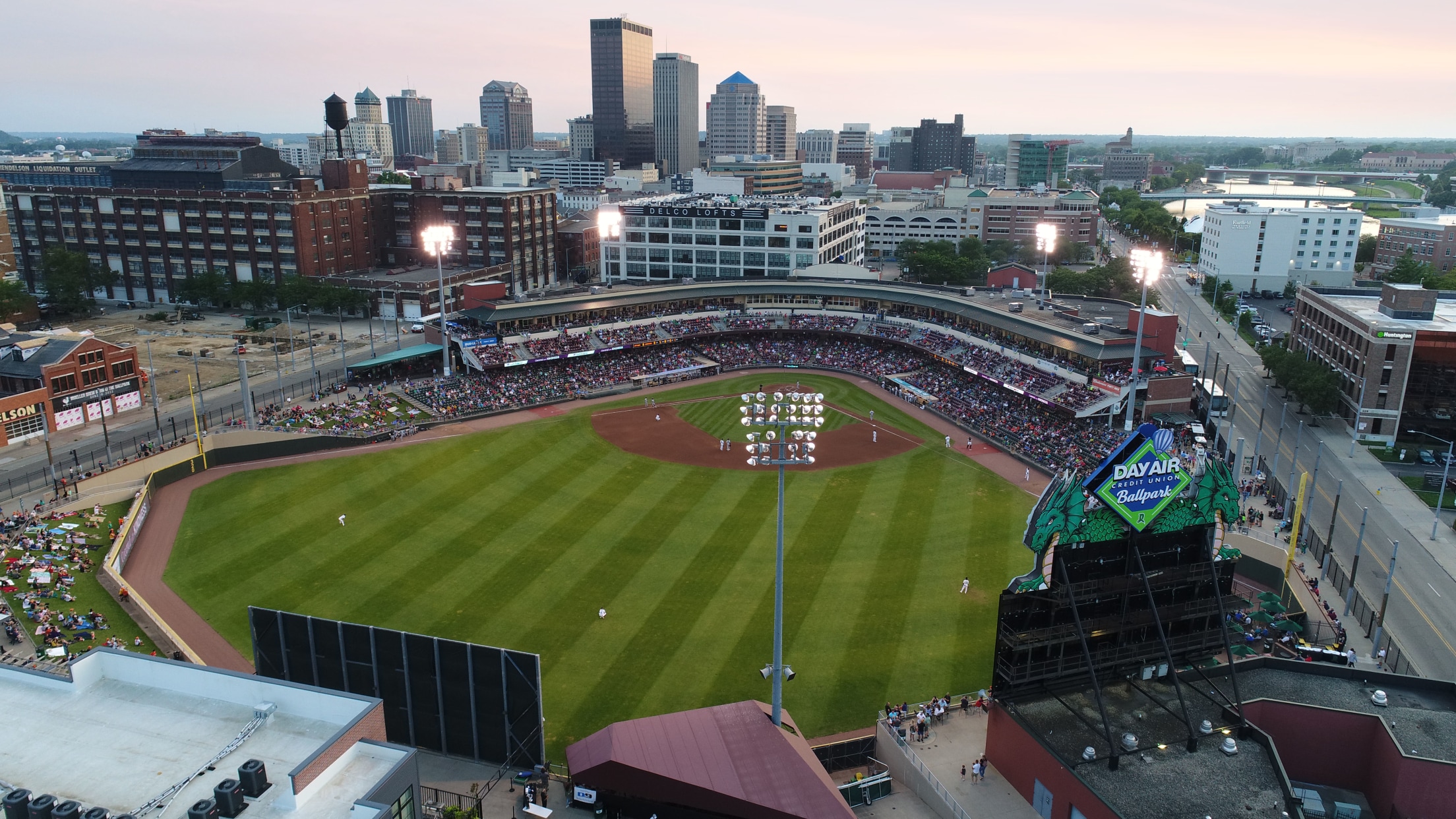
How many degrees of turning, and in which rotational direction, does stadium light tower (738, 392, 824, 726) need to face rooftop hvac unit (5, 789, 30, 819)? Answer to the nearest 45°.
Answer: approximately 135° to its left

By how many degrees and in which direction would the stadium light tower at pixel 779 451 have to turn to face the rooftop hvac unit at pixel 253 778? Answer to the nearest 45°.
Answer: approximately 135° to its left

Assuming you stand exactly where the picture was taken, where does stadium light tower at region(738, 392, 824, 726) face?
facing away from the viewer

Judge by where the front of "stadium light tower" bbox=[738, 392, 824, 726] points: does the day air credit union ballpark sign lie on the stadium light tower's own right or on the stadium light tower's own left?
on the stadium light tower's own right

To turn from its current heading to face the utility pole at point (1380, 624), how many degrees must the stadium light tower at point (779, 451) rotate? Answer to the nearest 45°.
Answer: approximately 90° to its right

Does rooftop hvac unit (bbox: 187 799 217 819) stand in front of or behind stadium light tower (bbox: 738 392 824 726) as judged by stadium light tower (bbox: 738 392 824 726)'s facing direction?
behind
